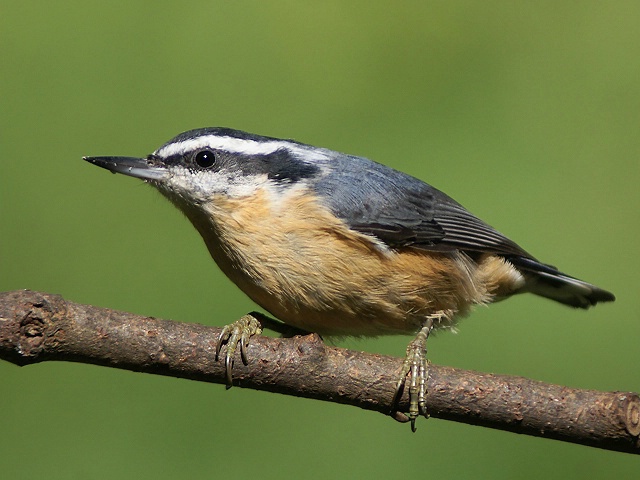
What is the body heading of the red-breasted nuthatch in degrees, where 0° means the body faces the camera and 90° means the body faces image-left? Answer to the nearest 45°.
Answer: approximately 90°
